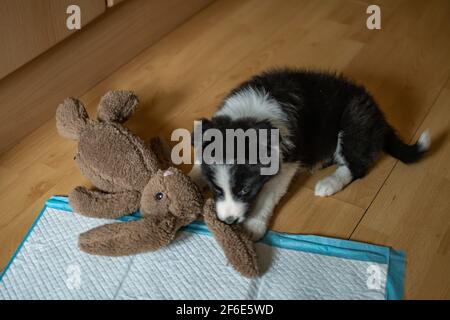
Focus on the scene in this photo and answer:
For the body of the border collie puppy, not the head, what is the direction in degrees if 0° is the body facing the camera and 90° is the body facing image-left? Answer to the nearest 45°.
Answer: approximately 45°
